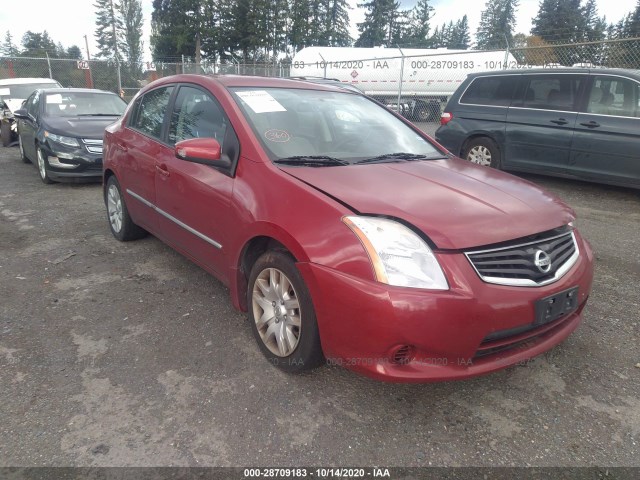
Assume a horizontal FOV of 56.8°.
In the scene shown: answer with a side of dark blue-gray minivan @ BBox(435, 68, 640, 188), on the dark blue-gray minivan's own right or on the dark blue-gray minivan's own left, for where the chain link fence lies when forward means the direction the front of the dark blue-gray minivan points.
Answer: on the dark blue-gray minivan's own left

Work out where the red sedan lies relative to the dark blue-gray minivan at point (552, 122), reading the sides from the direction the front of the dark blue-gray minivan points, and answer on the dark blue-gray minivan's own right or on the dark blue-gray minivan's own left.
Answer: on the dark blue-gray minivan's own right

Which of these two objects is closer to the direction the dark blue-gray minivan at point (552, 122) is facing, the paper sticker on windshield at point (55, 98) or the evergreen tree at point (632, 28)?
the evergreen tree

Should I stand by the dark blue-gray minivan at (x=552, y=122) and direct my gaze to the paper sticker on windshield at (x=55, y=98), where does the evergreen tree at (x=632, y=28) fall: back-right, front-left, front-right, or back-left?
back-right

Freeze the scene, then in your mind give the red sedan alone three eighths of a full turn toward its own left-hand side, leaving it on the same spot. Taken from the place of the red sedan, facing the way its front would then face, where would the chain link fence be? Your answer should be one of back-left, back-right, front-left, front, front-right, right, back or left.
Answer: front

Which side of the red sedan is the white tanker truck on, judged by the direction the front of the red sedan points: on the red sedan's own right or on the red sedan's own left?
on the red sedan's own left

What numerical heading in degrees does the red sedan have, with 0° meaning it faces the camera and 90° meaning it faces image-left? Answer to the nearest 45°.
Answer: approximately 315°

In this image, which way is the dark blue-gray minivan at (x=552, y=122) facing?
to the viewer's right

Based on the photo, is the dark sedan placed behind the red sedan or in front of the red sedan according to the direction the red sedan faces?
behind

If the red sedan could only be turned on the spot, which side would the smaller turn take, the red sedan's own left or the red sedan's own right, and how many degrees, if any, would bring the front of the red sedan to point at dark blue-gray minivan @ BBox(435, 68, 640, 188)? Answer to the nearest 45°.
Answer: approximately 90° to the red sedan's own left

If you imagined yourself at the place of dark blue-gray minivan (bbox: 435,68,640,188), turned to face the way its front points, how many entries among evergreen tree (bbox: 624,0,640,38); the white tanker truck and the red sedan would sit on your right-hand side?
1

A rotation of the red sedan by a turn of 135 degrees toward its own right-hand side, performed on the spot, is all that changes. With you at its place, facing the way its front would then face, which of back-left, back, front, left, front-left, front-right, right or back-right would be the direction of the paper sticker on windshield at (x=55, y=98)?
front-right
